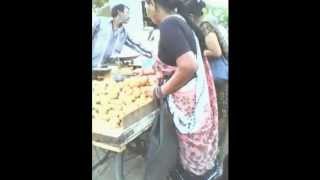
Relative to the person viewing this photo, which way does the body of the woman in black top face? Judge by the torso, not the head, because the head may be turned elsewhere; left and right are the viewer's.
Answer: facing to the left of the viewer

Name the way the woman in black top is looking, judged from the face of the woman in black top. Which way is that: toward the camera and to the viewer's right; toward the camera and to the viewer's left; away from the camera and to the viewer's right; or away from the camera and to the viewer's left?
away from the camera and to the viewer's left
